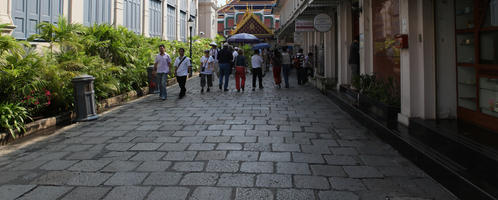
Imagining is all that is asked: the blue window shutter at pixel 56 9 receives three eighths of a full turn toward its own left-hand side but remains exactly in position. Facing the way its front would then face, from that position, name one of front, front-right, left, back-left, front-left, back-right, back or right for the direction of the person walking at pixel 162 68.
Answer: back-right

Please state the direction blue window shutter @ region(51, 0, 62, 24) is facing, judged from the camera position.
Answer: facing the viewer and to the right of the viewer

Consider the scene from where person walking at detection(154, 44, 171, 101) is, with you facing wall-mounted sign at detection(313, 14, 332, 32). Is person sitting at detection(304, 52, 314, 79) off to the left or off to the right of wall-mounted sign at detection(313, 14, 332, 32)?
left
